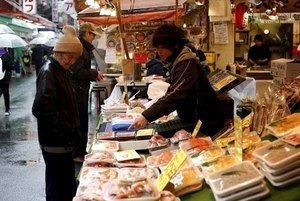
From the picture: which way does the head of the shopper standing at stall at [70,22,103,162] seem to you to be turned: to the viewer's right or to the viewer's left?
to the viewer's right

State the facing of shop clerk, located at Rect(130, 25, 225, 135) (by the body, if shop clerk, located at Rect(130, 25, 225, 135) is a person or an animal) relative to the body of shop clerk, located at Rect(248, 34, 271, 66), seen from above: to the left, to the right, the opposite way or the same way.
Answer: to the right

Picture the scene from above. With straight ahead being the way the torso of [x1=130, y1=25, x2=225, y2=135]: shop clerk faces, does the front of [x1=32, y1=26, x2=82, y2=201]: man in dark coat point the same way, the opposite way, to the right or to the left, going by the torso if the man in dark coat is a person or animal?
the opposite way

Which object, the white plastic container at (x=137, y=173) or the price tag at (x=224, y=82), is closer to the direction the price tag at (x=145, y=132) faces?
the white plastic container

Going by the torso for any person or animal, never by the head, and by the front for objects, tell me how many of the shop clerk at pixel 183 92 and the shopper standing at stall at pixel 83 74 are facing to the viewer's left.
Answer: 1

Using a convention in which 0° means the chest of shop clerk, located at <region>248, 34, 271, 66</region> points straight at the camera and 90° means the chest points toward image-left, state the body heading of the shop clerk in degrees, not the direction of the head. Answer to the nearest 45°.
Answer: approximately 0°

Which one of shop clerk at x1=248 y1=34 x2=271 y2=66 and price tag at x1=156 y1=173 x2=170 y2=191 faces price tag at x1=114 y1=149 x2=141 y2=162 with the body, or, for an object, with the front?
the shop clerk

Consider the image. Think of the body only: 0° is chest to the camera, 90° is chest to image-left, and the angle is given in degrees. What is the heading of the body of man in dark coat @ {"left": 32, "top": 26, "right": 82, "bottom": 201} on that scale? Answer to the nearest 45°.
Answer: approximately 270°

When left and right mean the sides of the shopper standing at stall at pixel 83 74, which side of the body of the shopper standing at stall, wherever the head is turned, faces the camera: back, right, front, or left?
right

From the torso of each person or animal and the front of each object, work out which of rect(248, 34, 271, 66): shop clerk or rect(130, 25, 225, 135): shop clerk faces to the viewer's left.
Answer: rect(130, 25, 225, 135): shop clerk
